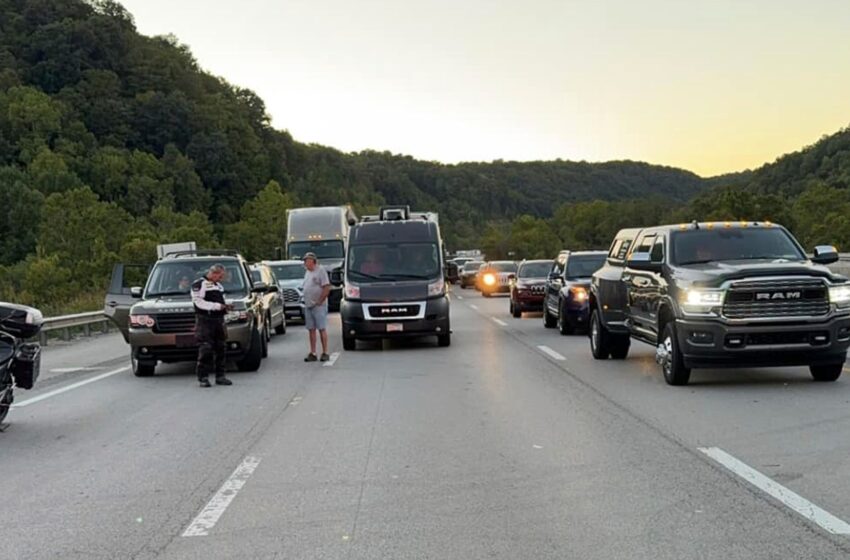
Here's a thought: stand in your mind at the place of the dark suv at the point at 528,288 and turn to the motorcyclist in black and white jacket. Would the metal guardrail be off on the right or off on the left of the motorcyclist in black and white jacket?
right

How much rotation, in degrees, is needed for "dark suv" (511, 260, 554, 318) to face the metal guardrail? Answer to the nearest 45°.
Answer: approximately 45° to its right

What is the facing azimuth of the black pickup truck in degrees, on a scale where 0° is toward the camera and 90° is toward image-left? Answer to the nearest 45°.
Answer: approximately 315°

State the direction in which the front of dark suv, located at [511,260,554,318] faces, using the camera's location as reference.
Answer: facing the viewer

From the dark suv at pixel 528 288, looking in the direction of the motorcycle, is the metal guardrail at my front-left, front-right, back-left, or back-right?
front-right

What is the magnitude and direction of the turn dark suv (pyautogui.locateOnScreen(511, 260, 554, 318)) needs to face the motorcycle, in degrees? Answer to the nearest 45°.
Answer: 0° — it already faces it

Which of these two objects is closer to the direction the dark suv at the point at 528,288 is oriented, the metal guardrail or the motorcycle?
the motorcycle

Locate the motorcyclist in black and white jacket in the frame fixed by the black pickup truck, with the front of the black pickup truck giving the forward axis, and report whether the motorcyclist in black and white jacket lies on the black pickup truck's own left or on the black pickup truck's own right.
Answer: on the black pickup truck's own right

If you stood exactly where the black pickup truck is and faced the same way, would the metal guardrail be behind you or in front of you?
behind

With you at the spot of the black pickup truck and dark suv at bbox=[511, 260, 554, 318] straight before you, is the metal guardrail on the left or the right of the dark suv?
left

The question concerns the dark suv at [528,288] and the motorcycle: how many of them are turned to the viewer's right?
0
